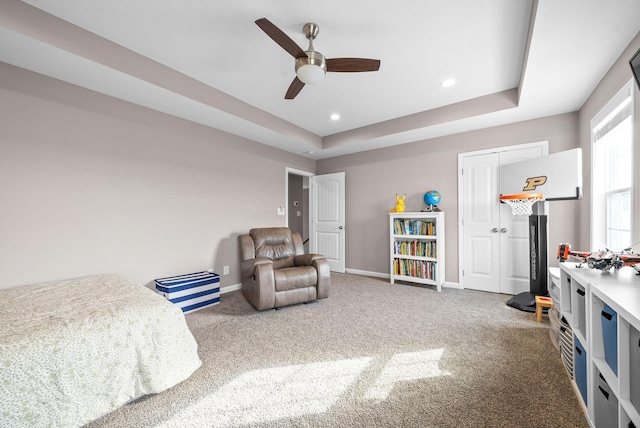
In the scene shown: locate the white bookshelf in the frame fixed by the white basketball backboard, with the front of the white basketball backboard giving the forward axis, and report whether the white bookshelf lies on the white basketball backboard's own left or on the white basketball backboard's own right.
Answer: on the white basketball backboard's own right

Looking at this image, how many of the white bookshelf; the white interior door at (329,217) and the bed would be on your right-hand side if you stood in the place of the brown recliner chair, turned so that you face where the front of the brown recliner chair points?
1

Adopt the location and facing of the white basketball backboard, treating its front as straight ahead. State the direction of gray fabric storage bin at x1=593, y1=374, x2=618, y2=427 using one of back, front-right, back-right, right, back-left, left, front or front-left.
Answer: front-left

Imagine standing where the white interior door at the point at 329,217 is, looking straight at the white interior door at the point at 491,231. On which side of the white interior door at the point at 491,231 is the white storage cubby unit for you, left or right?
right

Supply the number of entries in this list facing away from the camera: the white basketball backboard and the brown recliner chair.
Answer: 0

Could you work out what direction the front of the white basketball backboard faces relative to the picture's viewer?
facing the viewer and to the left of the viewer

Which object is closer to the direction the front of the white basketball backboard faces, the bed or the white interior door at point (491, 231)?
the bed

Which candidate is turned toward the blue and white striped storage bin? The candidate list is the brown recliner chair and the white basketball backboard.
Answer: the white basketball backboard

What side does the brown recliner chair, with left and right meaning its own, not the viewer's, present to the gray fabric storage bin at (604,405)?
front

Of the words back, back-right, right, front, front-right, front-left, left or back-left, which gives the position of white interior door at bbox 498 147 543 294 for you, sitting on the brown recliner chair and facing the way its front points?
front-left
